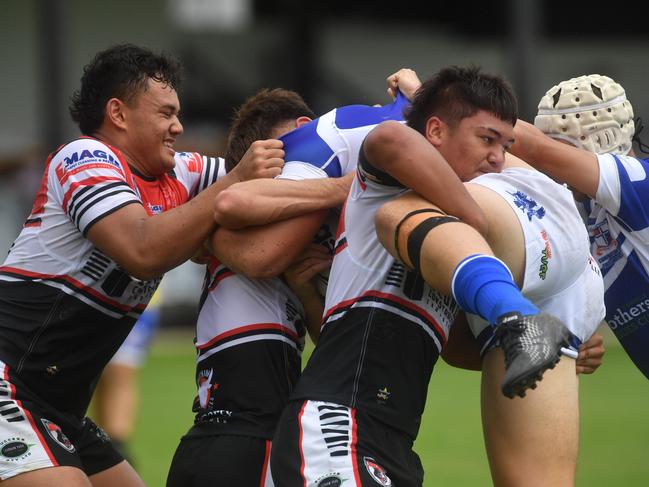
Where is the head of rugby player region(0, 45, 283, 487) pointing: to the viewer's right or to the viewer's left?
to the viewer's right

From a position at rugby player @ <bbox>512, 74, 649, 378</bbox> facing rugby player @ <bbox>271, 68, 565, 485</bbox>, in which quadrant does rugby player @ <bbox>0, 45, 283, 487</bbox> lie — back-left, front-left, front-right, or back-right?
front-right

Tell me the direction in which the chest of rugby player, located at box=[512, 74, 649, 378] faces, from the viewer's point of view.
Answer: to the viewer's left

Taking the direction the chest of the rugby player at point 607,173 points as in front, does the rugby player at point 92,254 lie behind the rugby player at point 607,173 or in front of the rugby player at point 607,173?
in front

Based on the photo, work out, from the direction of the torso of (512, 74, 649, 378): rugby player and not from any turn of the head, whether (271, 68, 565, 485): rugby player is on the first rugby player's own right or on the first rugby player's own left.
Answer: on the first rugby player's own left

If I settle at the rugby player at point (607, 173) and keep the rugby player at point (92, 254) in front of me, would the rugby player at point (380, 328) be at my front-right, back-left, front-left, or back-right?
front-left
